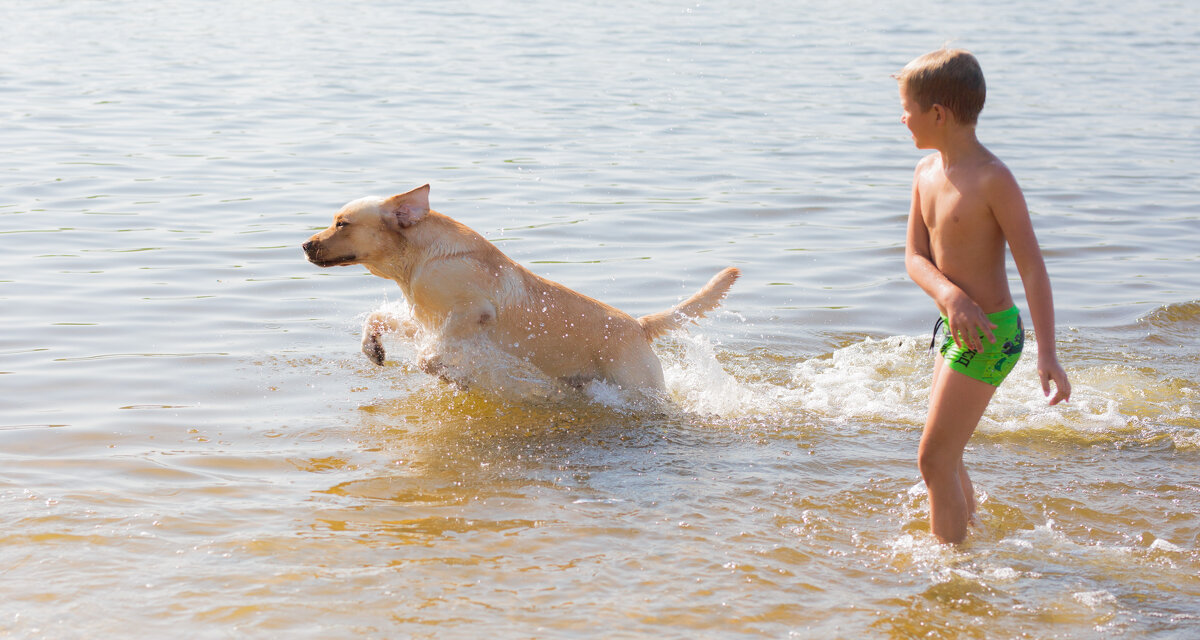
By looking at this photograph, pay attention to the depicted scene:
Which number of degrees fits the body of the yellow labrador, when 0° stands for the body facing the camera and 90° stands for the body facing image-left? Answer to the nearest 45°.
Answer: approximately 90°

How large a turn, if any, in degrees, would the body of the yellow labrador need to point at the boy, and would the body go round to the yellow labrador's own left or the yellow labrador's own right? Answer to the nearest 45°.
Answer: approximately 135° to the yellow labrador's own left

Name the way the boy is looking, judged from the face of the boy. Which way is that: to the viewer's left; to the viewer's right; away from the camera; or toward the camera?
to the viewer's left

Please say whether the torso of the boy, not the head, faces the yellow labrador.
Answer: no
